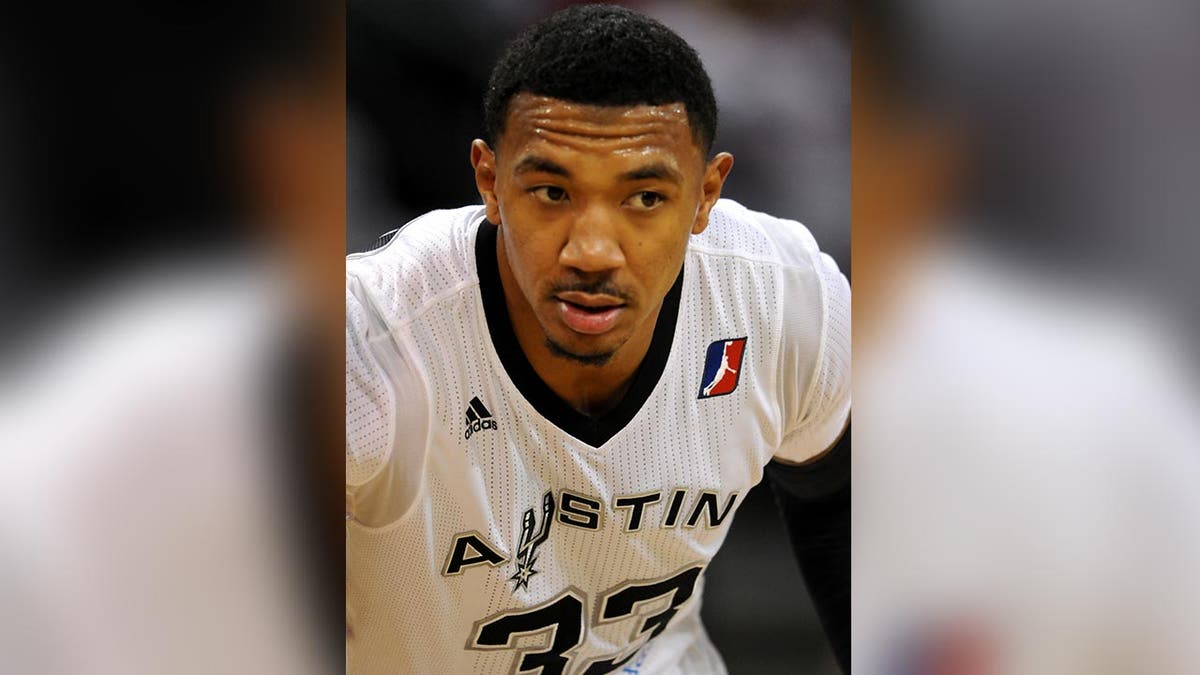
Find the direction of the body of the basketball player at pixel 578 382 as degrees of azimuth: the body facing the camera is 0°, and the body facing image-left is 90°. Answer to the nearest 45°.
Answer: approximately 0°
